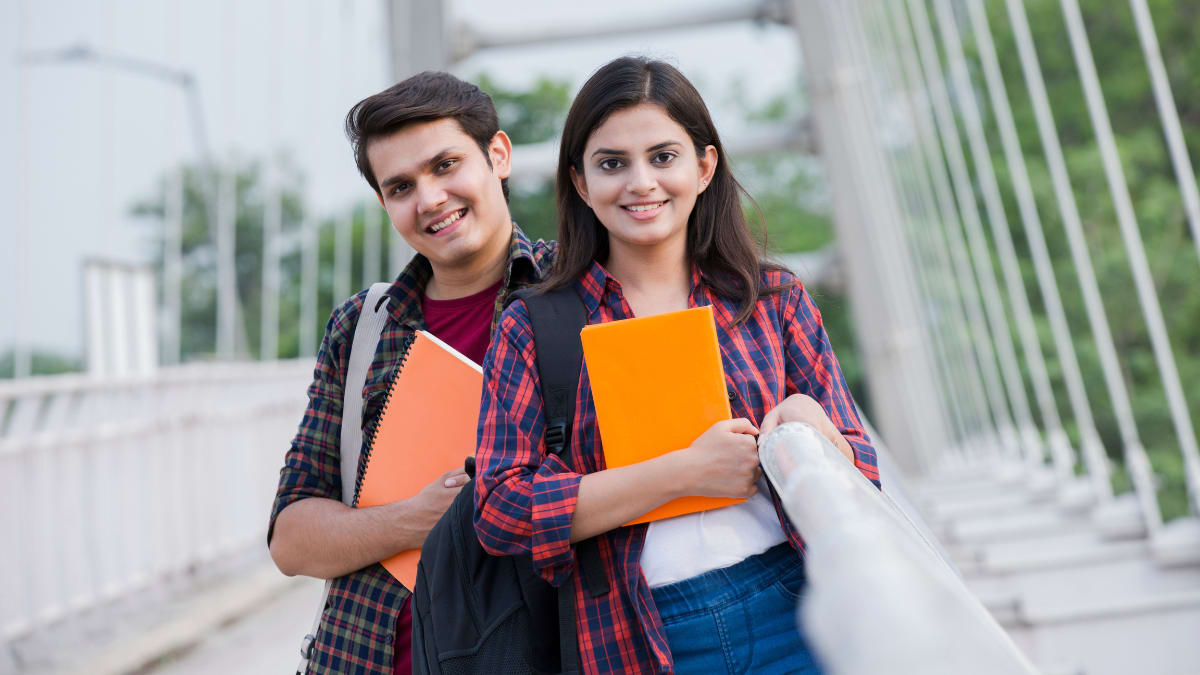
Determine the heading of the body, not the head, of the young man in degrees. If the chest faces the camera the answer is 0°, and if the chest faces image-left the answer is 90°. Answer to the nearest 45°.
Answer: approximately 0°

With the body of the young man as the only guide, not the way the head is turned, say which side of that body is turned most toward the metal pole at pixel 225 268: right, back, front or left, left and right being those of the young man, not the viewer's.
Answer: back

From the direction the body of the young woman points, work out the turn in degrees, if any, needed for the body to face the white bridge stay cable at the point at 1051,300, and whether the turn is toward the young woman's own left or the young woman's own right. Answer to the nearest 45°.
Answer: approximately 135° to the young woman's own left

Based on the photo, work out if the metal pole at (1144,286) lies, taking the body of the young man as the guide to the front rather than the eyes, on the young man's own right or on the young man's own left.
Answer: on the young man's own left

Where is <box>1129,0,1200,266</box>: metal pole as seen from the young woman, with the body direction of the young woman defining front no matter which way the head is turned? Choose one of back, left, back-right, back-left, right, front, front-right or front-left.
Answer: back-left

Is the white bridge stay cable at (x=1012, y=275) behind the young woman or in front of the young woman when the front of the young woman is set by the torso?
behind

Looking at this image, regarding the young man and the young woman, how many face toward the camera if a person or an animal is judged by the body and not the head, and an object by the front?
2
